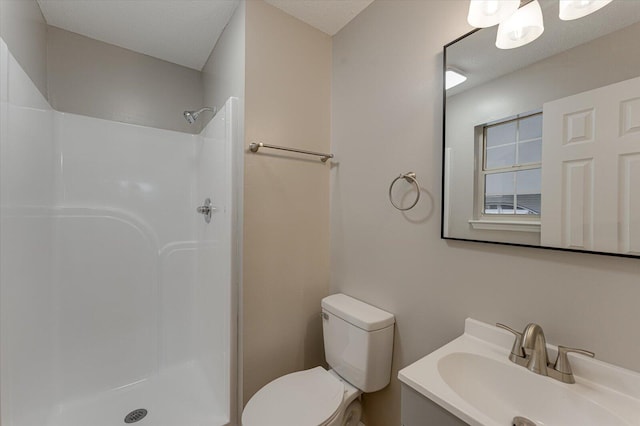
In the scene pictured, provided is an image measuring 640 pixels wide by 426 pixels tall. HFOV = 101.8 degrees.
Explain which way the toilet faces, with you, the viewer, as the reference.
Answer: facing the viewer and to the left of the viewer

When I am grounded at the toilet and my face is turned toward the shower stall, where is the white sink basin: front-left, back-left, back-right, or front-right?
back-left

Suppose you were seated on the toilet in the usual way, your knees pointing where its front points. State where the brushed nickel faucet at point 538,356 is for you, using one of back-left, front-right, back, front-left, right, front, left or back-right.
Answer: left

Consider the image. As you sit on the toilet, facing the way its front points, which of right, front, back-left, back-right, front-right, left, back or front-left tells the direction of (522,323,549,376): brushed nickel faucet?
left

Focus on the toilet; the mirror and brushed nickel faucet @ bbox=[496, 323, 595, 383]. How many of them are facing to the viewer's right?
0

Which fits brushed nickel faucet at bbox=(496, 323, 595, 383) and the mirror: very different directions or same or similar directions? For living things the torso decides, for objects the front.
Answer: same or similar directions

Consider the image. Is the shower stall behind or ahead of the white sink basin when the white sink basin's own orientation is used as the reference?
ahead

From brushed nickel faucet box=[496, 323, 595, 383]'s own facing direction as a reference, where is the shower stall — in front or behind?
in front

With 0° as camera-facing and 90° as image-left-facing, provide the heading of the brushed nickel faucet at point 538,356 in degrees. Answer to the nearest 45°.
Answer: approximately 45°

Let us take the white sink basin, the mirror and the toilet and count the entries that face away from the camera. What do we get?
0

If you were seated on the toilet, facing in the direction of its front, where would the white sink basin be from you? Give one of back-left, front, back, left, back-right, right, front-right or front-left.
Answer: left

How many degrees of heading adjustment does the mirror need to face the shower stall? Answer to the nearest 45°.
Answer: approximately 45° to its right
